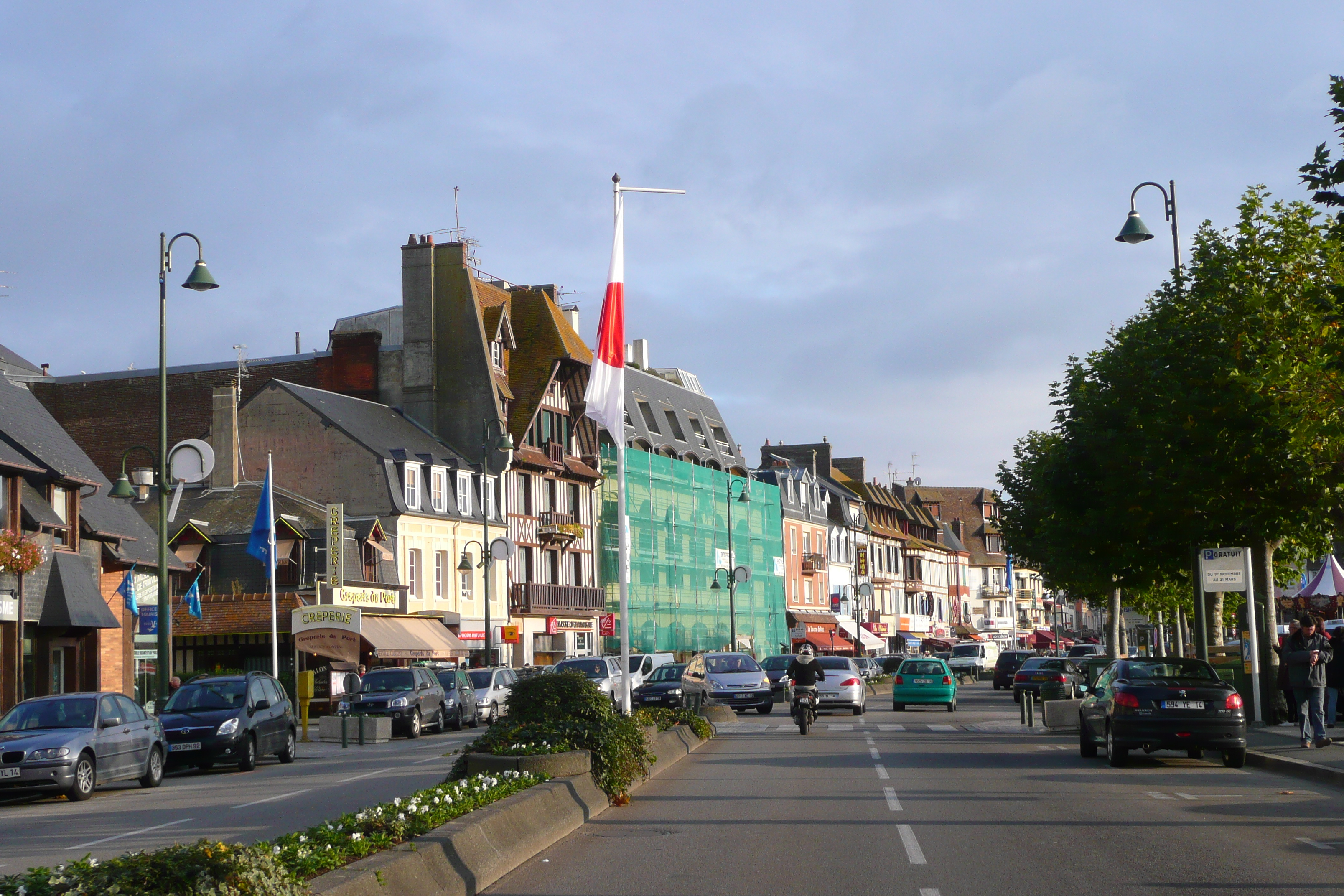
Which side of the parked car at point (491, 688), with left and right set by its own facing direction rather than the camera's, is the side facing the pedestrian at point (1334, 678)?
left

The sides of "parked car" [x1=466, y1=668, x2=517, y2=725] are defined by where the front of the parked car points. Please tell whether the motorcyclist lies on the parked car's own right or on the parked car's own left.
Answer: on the parked car's own left

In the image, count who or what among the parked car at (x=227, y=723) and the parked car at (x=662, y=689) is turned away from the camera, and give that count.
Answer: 0

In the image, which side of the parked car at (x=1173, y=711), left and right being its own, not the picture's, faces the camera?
back

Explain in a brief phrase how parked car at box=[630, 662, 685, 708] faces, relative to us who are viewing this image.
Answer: facing the viewer and to the left of the viewer

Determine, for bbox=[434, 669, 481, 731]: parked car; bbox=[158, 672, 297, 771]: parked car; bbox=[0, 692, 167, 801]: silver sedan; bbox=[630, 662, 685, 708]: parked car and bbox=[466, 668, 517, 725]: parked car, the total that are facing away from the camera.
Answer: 0

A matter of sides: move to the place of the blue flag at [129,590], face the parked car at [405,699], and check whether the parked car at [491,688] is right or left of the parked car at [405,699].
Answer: left

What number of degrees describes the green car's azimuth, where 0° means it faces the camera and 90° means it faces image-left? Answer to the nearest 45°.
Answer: approximately 180°

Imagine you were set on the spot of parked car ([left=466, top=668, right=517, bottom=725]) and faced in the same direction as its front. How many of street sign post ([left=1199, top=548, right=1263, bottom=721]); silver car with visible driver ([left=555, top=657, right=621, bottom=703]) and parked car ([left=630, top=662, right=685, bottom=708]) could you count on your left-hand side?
3

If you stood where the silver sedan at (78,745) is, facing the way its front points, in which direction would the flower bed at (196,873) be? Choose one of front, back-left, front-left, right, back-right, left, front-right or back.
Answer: front-left

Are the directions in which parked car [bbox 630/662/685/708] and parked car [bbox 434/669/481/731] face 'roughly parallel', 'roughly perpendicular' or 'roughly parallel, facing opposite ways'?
roughly parallel

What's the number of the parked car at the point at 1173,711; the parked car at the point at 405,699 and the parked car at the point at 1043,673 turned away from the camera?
2

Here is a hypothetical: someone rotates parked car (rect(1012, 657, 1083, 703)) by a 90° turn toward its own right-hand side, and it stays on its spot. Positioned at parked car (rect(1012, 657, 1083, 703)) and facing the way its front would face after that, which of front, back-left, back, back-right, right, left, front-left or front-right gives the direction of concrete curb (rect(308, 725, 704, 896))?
right

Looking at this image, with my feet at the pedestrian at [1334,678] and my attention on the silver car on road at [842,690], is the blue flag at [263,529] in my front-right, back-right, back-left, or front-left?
front-left
